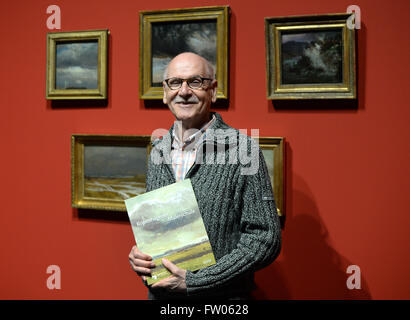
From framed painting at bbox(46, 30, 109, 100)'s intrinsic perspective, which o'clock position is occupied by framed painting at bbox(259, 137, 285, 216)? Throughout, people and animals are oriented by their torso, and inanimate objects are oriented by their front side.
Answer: framed painting at bbox(259, 137, 285, 216) is roughly at 10 o'clock from framed painting at bbox(46, 30, 109, 100).

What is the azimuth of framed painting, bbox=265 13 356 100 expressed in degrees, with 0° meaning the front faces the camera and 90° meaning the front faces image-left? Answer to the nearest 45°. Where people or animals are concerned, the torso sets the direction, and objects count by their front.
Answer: approximately 0°

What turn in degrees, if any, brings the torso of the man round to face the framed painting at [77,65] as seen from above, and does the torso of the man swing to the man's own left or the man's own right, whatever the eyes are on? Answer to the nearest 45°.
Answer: approximately 90° to the man's own right
